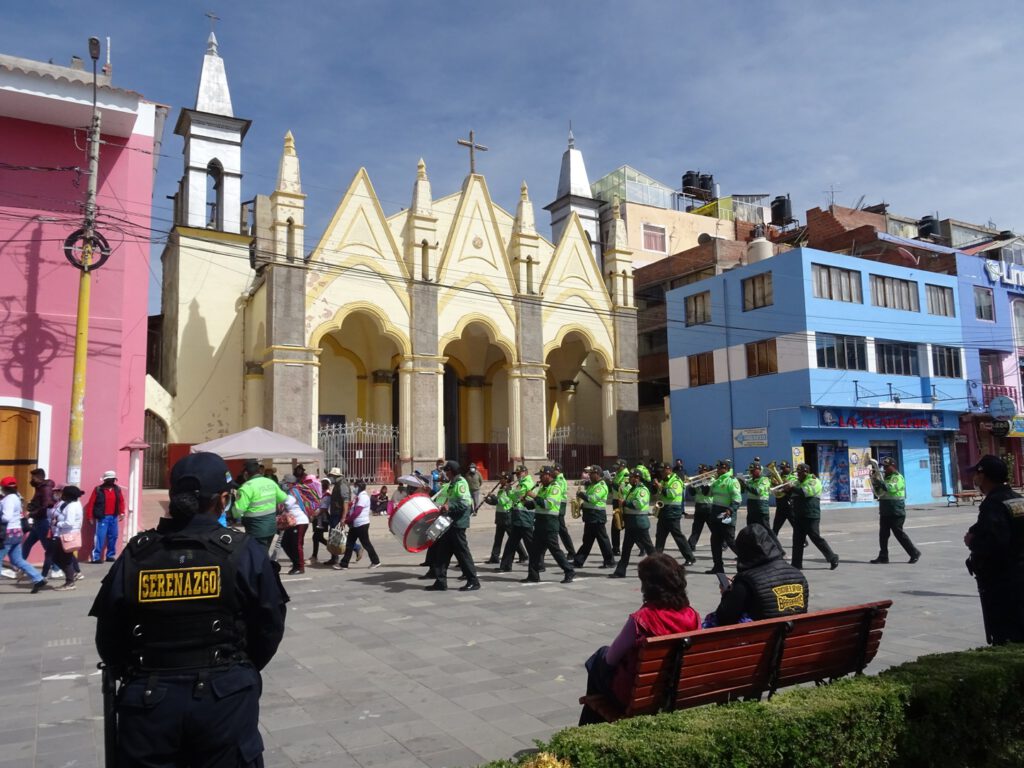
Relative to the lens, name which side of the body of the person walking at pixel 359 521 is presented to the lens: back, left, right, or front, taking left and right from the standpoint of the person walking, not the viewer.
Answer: left

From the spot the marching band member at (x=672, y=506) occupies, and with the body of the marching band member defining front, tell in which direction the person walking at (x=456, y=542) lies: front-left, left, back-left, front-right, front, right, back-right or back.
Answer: front-left

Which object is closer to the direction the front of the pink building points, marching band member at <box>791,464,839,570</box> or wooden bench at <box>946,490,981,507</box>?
the marching band member

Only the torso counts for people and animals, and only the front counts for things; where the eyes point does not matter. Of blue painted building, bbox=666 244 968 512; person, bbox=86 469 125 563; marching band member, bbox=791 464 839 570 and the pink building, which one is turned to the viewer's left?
the marching band member

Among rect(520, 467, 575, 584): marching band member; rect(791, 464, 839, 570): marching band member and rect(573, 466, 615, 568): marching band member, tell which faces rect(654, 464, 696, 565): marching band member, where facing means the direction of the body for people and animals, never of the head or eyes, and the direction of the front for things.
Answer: rect(791, 464, 839, 570): marching band member

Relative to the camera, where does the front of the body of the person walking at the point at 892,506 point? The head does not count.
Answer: to the viewer's left

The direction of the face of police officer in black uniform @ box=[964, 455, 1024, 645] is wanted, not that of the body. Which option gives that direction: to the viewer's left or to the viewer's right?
to the viewer's left

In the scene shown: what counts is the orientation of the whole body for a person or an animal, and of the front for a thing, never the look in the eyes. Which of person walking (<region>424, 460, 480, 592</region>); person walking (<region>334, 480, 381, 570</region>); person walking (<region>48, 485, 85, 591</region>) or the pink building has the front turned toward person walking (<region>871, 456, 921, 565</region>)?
the pink building

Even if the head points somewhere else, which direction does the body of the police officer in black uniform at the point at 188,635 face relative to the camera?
away from the camera

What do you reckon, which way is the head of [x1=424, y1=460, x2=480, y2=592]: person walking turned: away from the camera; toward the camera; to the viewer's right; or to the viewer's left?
to the viewer's left

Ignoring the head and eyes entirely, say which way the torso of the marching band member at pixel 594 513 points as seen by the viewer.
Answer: to the viewer's left

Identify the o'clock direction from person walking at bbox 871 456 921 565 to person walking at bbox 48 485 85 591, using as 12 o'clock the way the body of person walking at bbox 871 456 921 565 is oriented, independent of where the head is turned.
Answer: person walking at bbox 48 485 85 591 is roughly at 11 o'clock from person walking at bbox 871 456 921 565.

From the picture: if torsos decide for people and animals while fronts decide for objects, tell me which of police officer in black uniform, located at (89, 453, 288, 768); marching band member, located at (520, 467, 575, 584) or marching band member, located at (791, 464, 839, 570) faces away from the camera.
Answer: the police officer in black uniform

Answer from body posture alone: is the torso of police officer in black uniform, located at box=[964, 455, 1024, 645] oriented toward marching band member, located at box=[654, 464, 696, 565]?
yes

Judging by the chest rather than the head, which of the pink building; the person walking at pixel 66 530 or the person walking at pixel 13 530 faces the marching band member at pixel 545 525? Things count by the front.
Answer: the pink building

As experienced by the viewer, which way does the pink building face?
facing the viewer and to the right of the viewer

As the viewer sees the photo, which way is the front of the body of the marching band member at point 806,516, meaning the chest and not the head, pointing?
to the viewer's left

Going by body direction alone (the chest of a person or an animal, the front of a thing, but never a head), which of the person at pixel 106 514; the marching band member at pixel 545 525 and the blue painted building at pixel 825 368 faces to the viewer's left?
the marching band member
